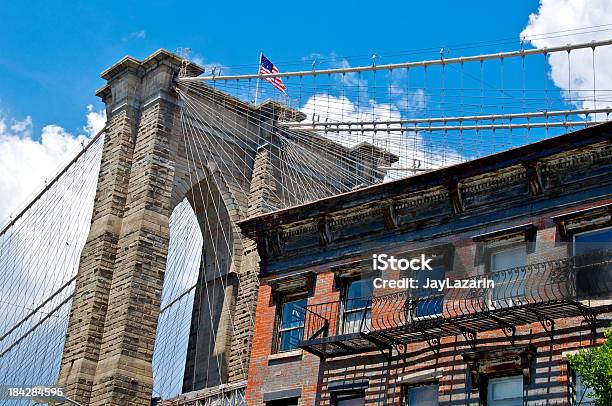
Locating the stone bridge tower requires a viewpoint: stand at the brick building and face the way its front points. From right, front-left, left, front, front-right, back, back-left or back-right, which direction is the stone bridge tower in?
right

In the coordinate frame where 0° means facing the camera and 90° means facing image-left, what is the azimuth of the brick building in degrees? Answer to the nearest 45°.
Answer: approximately 45°
